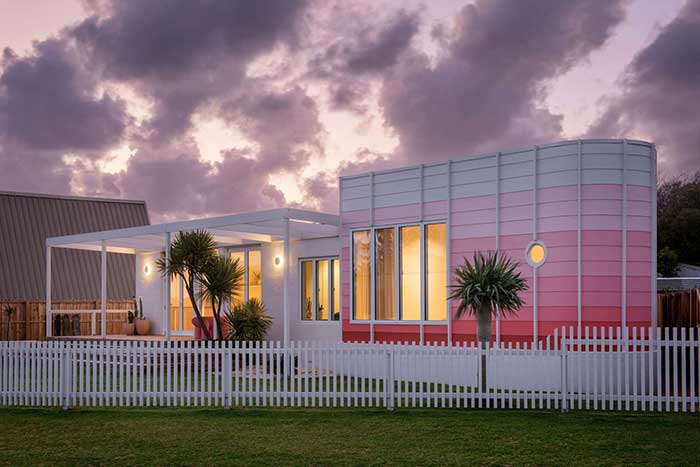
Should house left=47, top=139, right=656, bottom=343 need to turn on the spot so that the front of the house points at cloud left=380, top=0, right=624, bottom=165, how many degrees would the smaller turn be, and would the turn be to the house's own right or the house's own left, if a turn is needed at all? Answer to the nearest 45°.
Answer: approximately 135° to the house's own right

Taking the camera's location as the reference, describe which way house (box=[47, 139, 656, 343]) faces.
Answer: facing the viewer and to the left of the viewer

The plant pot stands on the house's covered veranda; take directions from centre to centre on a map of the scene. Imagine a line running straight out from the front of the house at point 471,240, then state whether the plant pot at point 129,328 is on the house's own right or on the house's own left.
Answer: on the house's own right

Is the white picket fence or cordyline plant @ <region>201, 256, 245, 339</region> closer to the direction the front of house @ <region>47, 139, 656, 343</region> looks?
the white picket fence

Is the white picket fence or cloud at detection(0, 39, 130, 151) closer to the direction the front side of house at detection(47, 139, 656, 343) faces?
the white picket fence

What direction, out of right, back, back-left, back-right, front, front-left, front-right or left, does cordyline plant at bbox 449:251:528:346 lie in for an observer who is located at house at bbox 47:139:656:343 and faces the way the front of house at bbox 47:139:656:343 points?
front-left

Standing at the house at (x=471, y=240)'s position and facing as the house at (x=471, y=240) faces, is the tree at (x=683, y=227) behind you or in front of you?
behind

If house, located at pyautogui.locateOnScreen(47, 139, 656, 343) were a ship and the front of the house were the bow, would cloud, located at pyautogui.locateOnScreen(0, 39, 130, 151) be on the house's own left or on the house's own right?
on the house's own right

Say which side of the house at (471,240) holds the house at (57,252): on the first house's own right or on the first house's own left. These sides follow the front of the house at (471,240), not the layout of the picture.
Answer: on the first house's own right
